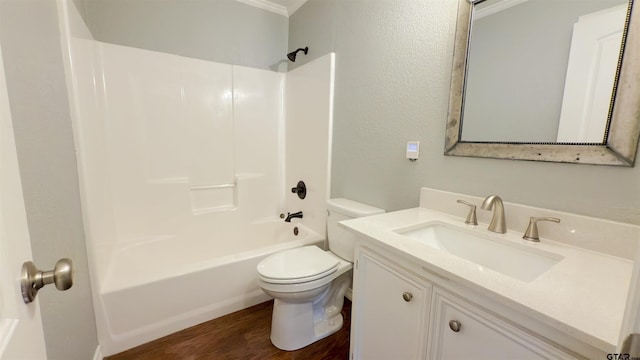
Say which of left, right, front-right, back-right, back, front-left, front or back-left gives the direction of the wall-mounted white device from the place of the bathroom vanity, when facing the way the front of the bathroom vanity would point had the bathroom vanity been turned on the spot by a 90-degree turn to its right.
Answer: front

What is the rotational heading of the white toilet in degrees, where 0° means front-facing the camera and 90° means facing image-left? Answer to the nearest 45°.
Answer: approximately 45°

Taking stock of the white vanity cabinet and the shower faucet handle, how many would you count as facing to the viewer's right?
0

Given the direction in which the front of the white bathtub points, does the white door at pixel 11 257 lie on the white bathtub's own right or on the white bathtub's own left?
on the white bathtub's own right

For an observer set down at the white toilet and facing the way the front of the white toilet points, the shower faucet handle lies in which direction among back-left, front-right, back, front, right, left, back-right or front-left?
back-right

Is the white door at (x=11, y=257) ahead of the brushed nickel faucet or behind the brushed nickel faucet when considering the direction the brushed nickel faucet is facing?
ahead
